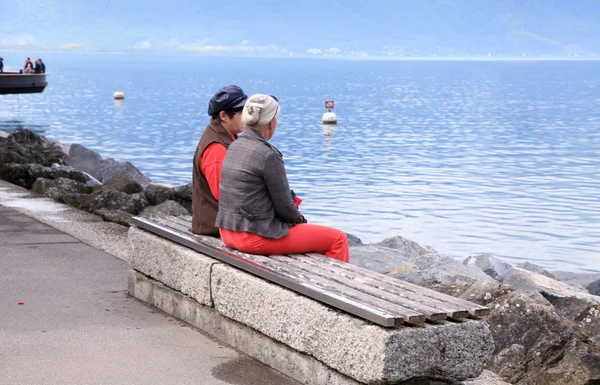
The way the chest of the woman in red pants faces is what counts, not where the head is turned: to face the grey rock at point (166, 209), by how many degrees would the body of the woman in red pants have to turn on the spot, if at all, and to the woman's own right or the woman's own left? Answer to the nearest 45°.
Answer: approximately 45° to the woman's own left

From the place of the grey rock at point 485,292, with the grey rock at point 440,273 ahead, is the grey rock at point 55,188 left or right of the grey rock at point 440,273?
left

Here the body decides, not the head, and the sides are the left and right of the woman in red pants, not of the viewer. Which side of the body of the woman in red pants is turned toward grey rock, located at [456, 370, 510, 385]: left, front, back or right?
right

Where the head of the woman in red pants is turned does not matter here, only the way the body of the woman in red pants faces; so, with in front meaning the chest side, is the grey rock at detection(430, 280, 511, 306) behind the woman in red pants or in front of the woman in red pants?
in front

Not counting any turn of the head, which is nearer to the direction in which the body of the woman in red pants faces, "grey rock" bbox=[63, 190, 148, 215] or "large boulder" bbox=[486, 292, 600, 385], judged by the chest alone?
the large boulder

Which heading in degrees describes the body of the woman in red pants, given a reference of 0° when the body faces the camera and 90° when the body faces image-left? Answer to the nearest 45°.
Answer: approximately 225°

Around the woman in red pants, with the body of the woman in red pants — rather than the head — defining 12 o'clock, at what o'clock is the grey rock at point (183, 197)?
The grey rock is roughly at 10 o'clock from the woman in red pants.

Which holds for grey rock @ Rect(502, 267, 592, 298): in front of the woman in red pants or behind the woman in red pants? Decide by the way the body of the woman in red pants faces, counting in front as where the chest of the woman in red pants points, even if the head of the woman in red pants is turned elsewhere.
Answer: in front

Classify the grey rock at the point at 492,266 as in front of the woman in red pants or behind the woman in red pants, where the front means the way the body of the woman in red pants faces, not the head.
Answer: in front
